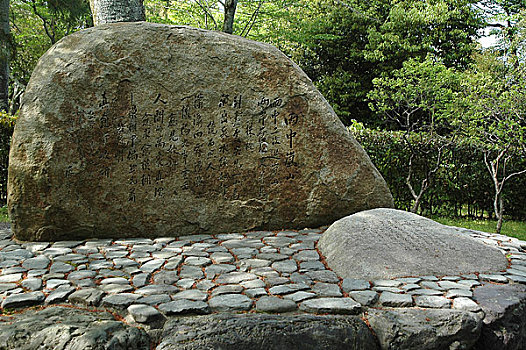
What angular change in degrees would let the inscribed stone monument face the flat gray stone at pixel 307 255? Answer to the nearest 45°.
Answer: approximately 45° to its left

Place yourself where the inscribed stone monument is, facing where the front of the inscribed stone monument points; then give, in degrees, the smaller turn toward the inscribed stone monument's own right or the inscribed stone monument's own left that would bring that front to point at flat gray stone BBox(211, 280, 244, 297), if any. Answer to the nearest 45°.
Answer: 0° — it already faces it

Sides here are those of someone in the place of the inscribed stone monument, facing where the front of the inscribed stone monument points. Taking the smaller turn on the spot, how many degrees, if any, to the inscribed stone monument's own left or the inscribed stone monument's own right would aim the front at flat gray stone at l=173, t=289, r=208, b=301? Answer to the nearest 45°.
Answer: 0° — it already faces it

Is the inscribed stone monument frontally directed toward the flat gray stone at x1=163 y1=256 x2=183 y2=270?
yes

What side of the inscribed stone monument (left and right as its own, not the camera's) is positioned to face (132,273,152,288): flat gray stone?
front

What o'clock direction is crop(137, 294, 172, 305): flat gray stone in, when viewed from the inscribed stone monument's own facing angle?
The flat gray stone is roughly at 12 o'clock from the inscribed stone monument.

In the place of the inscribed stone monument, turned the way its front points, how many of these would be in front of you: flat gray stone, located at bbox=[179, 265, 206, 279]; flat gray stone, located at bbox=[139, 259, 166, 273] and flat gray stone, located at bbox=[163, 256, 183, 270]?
3

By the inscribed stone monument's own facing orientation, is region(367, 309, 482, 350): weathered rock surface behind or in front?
in front

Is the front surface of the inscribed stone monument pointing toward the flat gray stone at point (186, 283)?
yes

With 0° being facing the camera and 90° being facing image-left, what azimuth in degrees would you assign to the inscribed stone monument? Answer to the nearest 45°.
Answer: approximately 0°
